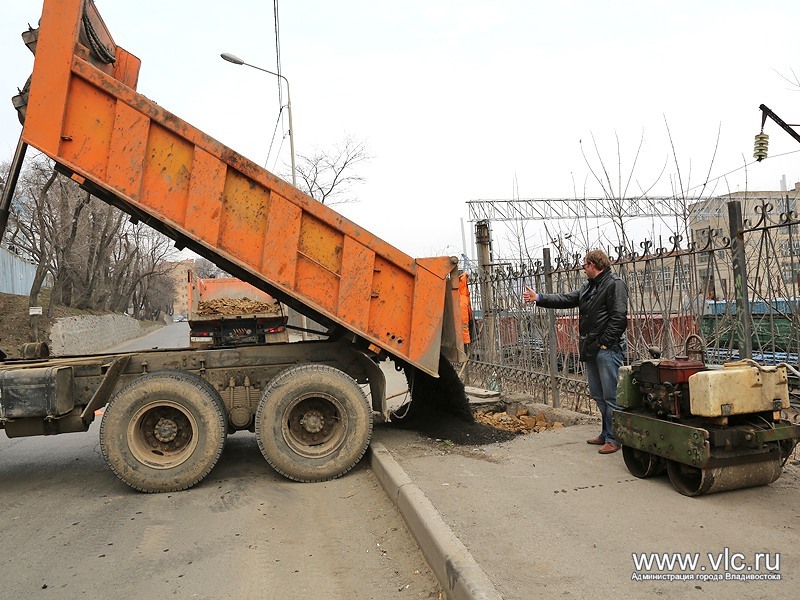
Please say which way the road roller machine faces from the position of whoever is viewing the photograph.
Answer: facing the viewer and to the right of the viewer

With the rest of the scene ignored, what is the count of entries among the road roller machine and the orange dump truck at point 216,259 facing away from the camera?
0

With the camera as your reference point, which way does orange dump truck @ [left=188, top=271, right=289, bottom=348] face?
facing away from the viewer

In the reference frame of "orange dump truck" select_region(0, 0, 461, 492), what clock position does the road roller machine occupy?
The road roller machine is roughly at 7 o'clock from the orange dump truck.

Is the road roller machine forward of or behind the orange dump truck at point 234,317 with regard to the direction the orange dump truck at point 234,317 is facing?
behind

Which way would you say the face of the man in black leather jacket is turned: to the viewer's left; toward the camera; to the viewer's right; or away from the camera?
to the viewer's left

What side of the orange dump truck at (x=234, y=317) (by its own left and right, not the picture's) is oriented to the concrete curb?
back

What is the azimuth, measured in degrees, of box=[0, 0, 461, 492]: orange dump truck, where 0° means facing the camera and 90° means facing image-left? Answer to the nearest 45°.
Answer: approximately 90°

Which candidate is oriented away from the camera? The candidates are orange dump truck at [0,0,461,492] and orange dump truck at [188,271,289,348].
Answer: orange dump truck at [188,271,289,348]

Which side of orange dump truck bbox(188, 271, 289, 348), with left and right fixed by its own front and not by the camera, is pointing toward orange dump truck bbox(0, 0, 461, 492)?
back
